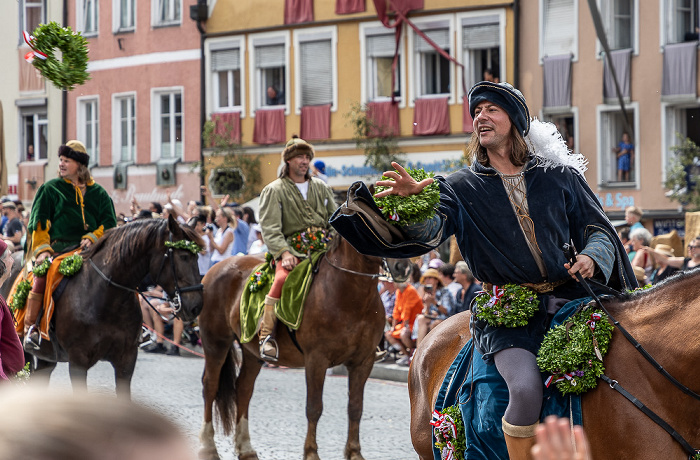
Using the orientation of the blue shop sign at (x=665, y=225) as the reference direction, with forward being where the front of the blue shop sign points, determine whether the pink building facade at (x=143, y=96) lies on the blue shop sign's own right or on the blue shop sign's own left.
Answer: on the blue shop sign's own right

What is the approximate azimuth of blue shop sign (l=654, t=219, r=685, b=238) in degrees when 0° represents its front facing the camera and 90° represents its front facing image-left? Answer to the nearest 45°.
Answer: approximately 0°

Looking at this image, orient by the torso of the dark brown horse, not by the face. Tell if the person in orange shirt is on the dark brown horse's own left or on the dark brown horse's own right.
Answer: on the dark brown horse's own left

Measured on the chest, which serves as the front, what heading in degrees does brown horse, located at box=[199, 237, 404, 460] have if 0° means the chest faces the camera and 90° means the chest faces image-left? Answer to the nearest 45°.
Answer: approximately 315°

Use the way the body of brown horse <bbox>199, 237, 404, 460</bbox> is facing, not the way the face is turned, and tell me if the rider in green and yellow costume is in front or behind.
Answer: behind

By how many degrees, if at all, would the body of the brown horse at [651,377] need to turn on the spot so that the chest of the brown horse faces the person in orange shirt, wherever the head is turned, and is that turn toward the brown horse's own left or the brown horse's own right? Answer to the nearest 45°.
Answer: approximately 90° to the brown horse's own left

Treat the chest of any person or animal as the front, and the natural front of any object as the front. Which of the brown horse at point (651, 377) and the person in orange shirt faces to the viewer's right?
the brown horse

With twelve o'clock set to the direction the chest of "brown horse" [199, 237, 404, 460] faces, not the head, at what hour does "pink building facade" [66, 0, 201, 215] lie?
The pink building facade is roughly at 7 o'clock from the brown horse.

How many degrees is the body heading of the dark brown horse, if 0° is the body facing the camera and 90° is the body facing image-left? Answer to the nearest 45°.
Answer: approximately 315°

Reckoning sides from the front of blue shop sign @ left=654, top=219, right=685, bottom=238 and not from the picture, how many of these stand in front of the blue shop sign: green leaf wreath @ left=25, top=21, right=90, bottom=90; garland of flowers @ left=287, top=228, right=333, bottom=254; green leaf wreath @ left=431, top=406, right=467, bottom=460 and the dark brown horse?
4

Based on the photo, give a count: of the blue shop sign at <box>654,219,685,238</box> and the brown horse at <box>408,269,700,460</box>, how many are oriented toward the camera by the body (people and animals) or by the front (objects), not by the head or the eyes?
1

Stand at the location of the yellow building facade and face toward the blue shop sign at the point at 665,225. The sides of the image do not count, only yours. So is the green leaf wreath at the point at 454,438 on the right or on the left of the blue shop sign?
right
